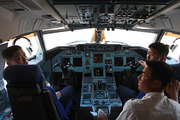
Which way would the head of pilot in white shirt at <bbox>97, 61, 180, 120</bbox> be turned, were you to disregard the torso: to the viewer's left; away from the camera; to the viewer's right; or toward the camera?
to the viewer's left

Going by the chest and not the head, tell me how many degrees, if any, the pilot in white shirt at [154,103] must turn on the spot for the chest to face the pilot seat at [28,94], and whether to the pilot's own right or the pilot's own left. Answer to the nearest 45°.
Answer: approximately 45° to the pilot's own left

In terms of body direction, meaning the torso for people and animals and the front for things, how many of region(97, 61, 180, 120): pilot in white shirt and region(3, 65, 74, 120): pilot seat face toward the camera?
0

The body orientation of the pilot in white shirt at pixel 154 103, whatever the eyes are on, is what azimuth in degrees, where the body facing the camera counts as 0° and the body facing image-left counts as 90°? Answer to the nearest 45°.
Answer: approximately 135°

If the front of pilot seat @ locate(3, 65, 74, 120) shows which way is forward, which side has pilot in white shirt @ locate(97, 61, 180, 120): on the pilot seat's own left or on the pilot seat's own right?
on the pilot seat's own right

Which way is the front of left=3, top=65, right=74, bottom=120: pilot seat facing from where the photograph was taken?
facing away from the viewer and to the right of the viewer
